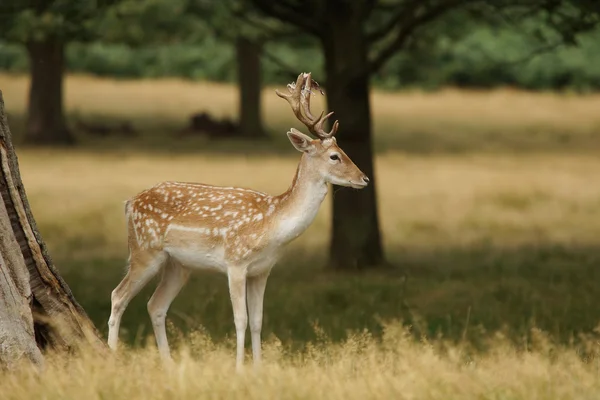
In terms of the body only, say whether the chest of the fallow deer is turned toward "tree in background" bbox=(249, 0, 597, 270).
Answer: no

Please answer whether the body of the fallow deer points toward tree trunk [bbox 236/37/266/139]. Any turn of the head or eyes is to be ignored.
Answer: no

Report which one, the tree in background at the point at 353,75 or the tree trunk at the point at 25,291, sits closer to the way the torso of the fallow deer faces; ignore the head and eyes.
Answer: the tree in background

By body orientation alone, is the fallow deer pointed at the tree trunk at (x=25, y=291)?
no

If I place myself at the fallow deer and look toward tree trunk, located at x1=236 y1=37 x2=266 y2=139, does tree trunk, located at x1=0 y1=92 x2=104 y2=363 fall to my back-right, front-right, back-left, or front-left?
back-left

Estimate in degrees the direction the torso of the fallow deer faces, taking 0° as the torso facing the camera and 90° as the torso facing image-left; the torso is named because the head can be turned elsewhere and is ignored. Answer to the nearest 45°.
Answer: approximately 270°
